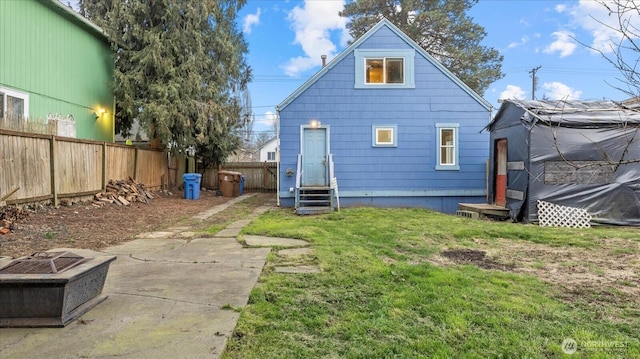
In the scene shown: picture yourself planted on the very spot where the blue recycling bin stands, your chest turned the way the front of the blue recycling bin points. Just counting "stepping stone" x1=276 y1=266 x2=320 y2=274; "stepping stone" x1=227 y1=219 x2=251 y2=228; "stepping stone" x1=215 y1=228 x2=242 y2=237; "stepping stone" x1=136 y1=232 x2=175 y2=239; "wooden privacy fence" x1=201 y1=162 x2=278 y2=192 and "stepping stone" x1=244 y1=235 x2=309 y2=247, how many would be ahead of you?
5

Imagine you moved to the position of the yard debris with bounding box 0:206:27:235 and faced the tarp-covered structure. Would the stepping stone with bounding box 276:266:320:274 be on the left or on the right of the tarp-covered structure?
right

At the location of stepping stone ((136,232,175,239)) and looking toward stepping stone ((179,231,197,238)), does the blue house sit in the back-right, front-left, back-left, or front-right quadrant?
front-left

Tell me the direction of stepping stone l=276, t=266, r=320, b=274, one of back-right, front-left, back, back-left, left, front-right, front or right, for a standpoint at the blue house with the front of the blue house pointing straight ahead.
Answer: front

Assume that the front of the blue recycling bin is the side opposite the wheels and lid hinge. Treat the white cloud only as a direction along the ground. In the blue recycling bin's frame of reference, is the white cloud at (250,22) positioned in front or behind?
behind

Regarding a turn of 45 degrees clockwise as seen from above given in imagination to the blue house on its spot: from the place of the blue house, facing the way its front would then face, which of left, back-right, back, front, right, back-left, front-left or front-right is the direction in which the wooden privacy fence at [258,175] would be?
right

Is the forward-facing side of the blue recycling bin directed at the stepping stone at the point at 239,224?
yes

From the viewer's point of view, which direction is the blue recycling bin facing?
toward the camera

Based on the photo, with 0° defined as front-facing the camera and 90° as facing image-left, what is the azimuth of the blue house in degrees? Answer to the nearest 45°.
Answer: approximately 0°

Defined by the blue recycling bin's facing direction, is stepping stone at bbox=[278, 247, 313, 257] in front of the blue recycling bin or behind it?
in front
